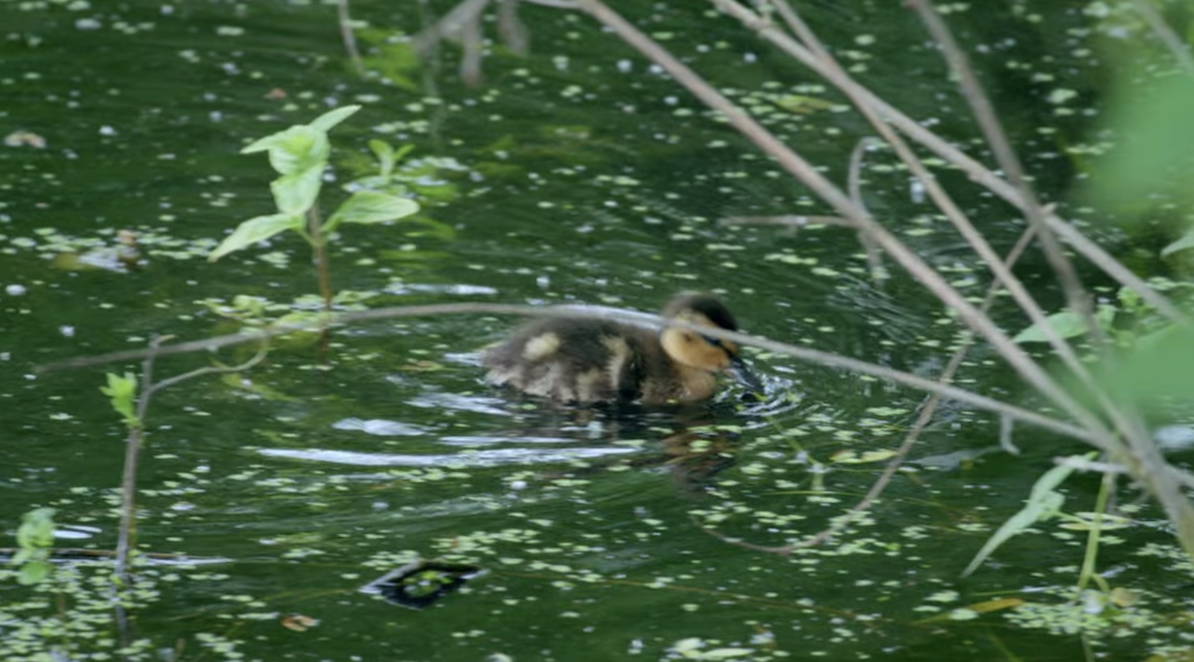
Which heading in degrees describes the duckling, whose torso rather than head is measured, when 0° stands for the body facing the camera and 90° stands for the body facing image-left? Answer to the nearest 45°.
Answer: approximately 270°

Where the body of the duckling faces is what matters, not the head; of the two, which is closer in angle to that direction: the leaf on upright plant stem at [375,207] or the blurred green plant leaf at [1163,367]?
the blurred green plant leaf

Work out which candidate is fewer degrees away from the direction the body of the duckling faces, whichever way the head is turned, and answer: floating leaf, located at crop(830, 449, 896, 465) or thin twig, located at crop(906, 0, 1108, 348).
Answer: the floating leaf

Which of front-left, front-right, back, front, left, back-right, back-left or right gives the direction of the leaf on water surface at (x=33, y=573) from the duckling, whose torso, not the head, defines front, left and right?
back-right

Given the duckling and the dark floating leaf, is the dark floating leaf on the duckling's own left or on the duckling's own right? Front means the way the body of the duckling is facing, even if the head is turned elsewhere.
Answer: on the duckling's own right
